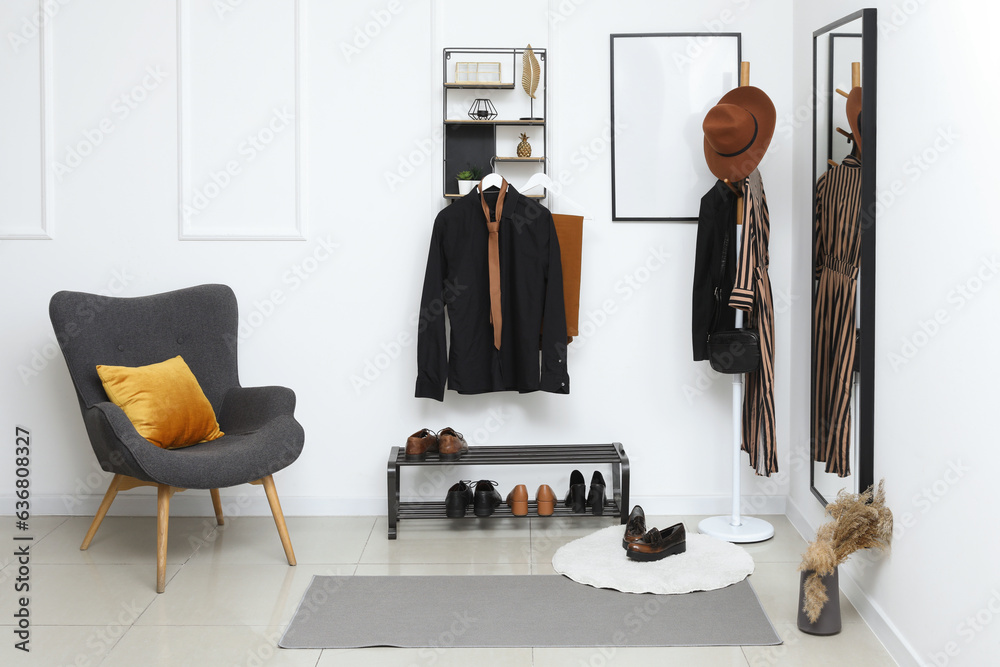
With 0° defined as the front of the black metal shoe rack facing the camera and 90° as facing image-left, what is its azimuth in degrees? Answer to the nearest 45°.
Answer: approximately 0°

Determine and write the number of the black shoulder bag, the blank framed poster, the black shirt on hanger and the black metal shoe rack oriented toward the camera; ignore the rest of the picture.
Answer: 4

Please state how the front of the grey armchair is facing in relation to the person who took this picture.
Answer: facing the viewer and to the right of the viewer

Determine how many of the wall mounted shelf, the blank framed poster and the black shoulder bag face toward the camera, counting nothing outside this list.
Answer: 3

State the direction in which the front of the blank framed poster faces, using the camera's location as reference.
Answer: facing the viewer

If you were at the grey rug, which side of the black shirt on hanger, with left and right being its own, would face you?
front

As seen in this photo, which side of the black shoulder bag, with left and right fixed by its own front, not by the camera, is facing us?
front
